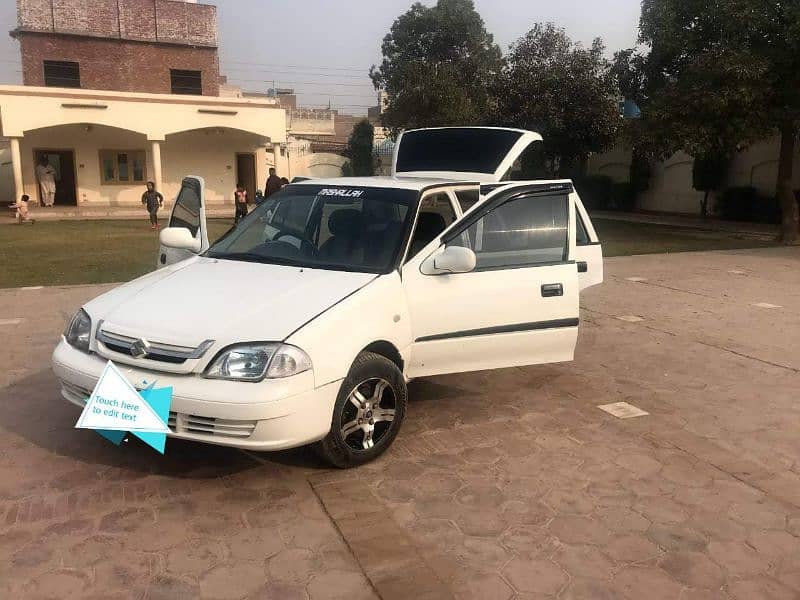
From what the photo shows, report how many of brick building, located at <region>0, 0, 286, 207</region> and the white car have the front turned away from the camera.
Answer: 0

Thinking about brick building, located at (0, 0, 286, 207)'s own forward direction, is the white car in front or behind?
in front

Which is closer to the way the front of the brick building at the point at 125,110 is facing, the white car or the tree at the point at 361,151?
the white car

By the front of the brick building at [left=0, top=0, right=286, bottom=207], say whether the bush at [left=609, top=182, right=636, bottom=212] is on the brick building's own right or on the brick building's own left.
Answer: on the brick building's own left

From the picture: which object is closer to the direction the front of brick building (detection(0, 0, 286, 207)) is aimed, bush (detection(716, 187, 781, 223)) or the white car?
the white car

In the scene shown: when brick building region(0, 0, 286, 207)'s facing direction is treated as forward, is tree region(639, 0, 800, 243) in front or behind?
in front

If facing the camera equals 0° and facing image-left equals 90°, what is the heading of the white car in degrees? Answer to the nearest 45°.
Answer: approximately 45°

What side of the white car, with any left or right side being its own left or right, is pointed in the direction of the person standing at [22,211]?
right

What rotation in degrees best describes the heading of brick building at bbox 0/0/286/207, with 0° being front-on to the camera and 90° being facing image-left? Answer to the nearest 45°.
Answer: approximately 0°

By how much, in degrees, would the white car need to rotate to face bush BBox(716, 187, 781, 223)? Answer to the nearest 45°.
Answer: approximately 180°

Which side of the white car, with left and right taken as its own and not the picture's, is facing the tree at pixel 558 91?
back

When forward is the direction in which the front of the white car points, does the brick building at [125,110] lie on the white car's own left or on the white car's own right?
on the white car's own right
